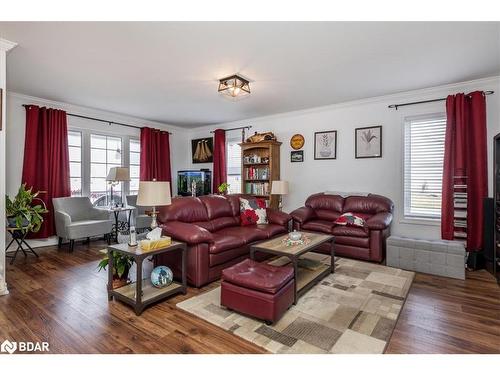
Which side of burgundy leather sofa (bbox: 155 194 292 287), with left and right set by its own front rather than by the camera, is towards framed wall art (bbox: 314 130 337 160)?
left

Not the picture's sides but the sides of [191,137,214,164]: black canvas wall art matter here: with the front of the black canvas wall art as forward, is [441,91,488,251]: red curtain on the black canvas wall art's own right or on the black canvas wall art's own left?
on the black canvas wall art's own left

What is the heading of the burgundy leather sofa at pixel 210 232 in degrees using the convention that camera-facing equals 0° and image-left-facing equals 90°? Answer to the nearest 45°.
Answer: approximately 315°

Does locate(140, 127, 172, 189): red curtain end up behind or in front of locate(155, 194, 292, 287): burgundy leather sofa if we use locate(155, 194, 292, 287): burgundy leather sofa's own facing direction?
behind

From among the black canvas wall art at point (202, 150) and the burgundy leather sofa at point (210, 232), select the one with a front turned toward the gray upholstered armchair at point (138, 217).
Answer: the black canvas wall art

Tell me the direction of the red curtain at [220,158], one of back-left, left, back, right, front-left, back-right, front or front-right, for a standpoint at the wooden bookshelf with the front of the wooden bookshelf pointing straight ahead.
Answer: right

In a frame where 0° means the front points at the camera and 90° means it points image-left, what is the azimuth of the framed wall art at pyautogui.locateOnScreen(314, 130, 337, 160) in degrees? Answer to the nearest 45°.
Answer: approximately 45°

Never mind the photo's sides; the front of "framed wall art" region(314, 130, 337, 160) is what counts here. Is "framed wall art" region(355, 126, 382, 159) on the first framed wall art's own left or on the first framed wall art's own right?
on the first framed wall art's own left

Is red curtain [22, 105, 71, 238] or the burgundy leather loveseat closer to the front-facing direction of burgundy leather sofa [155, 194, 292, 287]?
the burgundy leather loveseat

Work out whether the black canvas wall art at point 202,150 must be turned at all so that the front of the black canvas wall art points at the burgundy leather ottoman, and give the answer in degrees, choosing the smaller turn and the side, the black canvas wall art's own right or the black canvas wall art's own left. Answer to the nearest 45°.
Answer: approximately 45° to the black canvas wall art's own left

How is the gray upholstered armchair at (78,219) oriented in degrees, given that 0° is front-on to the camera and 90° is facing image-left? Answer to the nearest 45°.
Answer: approximately 315°

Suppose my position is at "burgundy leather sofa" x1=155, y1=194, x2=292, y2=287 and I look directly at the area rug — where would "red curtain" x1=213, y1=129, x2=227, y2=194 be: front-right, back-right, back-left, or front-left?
back-left

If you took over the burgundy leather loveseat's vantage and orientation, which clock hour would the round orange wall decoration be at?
The round orange wall decoration is roughly at 3 o'clock from the burgundy leather loveseat.
